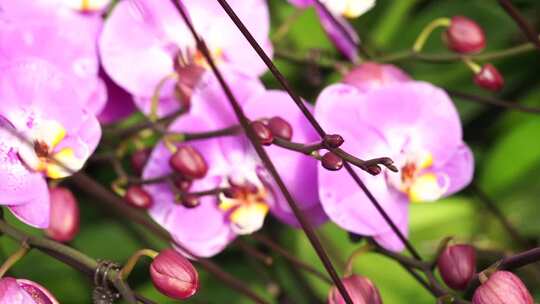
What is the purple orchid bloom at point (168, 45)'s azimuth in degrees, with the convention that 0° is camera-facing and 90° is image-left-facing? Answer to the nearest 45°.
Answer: approximately 0°

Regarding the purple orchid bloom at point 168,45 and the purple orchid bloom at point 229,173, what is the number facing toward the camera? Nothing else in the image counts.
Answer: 2

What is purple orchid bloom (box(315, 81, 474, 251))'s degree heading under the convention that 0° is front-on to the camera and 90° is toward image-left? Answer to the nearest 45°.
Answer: approximately 315°

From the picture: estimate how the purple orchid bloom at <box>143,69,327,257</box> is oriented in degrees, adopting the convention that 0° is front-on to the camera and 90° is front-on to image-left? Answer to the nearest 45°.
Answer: approximately 0°
